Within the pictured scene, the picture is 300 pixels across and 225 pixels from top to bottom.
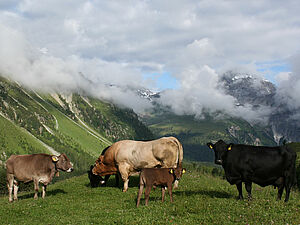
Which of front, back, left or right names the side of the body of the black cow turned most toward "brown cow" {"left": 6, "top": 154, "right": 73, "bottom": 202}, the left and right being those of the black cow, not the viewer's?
front

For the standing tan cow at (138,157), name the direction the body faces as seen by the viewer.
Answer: to the viewer's left

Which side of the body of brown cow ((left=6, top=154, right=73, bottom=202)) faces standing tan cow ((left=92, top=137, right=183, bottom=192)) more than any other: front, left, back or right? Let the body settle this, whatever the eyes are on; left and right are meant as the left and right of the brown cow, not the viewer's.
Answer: front

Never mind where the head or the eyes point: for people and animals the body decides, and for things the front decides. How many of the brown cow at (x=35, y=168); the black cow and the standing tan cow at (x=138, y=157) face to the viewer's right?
1

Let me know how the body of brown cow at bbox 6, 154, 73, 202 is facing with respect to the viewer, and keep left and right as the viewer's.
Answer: facing to the right of the viewer

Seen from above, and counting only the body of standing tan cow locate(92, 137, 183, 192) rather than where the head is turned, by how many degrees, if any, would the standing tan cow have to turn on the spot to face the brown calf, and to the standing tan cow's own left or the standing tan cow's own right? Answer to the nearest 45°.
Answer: approximately 90° to the standing tan cow's own left

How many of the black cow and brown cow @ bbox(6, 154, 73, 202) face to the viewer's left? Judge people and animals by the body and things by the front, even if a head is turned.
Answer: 1

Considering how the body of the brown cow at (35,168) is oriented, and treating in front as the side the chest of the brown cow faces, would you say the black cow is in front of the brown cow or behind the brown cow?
in front

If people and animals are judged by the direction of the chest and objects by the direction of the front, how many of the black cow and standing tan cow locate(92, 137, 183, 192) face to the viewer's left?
2

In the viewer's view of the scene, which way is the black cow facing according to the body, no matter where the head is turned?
to the viewer's left

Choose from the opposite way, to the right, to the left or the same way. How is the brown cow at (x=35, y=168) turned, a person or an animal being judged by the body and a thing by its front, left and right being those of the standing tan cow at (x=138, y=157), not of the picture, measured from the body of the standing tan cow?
the opposite way

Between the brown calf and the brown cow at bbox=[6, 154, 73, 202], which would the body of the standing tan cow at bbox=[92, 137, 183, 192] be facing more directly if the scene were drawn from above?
the brown cow

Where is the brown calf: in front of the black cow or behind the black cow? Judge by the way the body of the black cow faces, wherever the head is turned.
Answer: in front
